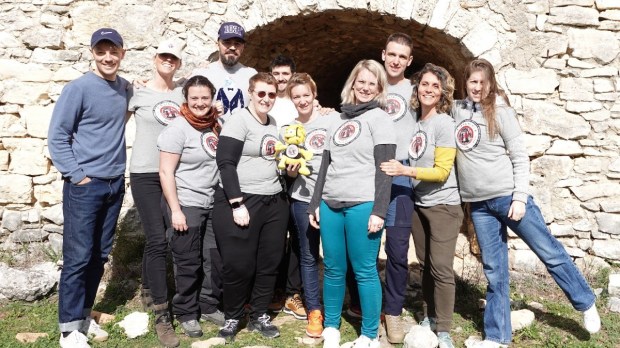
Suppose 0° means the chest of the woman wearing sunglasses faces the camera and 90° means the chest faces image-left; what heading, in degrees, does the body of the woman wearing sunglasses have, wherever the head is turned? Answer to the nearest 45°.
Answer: approximately 315°

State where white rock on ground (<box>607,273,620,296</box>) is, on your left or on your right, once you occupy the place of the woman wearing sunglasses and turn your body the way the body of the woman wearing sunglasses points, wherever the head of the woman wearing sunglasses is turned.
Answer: on your left
